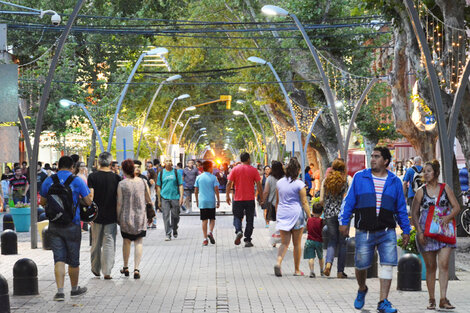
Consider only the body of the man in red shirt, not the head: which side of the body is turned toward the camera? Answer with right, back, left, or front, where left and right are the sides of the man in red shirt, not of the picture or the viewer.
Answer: back

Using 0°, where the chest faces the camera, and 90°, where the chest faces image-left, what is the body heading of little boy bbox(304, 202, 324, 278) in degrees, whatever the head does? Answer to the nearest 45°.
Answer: approximately 180°

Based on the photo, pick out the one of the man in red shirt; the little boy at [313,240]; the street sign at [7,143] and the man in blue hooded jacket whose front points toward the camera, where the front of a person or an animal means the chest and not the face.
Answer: the man in blue hooded jacket

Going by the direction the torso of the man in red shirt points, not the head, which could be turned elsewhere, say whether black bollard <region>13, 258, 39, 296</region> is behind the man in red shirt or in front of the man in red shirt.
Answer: behind

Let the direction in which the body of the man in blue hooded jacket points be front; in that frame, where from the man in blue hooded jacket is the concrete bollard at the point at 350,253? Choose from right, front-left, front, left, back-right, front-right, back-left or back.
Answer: back

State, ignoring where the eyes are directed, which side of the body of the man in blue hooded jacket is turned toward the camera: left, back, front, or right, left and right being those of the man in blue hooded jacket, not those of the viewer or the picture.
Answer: front

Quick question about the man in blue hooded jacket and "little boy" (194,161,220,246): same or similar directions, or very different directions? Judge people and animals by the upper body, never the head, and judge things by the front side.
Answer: very different directions

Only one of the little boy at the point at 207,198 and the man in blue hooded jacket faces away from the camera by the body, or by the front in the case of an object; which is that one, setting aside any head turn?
the little boy

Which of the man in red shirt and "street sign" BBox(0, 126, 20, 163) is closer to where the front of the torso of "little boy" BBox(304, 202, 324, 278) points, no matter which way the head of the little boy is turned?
the man in red shirt

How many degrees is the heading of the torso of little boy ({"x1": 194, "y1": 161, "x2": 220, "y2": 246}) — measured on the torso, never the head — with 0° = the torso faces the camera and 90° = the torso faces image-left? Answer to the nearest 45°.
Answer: approximately 180°

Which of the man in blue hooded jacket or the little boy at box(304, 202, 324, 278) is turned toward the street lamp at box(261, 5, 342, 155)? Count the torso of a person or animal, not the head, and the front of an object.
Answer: the little boy
